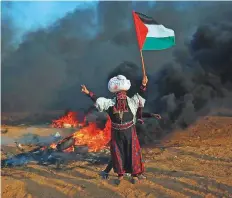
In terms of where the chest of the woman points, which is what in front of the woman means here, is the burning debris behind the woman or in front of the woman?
behind

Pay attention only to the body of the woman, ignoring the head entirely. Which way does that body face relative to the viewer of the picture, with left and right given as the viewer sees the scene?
facing the viewer

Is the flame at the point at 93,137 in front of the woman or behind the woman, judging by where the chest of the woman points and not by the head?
behind
